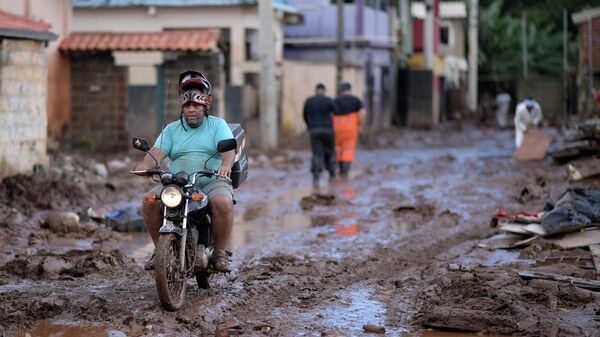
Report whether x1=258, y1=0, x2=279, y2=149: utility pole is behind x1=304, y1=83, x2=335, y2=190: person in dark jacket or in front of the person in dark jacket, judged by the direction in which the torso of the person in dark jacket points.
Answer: in front

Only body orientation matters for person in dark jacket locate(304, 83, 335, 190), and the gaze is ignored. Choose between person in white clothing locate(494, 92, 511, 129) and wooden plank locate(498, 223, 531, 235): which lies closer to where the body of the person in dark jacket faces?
the person in white clothing

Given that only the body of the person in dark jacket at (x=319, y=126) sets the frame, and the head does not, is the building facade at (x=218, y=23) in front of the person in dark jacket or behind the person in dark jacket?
in front

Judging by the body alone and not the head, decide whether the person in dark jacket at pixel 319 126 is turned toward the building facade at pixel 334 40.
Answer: yes

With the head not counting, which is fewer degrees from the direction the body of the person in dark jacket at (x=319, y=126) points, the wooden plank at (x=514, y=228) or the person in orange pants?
the person in orange pants

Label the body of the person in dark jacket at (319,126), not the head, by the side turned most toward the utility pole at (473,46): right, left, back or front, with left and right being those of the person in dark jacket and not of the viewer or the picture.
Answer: front

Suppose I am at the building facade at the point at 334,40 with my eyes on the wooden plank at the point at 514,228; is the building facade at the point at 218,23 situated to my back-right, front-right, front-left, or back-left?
front-right

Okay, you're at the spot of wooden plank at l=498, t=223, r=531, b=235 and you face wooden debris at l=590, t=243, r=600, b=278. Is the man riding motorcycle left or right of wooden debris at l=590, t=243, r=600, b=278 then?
right

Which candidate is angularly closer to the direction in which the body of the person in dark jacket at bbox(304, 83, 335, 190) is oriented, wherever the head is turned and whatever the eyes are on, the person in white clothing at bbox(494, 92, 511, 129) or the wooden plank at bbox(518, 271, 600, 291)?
the person in white clothing

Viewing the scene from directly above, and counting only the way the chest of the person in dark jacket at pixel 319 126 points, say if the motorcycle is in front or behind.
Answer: behind

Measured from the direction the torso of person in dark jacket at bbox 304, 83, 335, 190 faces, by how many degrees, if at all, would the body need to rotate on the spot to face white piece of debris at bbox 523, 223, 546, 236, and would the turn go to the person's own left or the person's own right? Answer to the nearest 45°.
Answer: approximately 180°

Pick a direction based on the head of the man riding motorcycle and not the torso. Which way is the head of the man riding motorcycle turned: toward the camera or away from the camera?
toward the camera

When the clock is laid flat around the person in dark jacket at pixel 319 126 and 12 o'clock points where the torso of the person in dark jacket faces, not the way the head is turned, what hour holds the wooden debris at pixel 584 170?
The wooden debris is roughly at 4 o'clock from the person in dark jacket.

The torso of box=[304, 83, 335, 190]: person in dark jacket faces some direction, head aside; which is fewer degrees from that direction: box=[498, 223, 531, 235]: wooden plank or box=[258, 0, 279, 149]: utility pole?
the utility pole

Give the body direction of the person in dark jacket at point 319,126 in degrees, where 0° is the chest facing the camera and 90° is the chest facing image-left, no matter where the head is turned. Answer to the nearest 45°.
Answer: approximately 180°

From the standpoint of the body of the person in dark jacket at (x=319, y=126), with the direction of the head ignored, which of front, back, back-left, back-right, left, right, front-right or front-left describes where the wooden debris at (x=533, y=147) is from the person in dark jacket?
front-right

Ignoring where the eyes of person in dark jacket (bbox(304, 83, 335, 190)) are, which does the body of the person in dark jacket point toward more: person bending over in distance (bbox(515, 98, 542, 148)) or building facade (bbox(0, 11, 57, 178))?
the person bending over in distance
